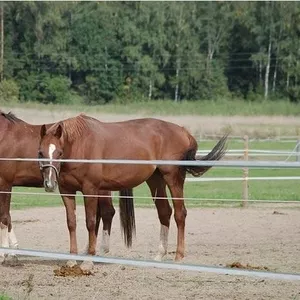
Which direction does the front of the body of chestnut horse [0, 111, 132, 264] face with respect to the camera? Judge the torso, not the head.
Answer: to the viewer's left

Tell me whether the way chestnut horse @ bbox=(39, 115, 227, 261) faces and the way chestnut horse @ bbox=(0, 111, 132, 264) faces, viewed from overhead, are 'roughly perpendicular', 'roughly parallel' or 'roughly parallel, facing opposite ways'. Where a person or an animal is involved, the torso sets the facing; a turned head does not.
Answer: roughly parallel

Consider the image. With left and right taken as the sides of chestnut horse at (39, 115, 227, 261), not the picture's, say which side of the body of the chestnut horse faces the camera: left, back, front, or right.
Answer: left
